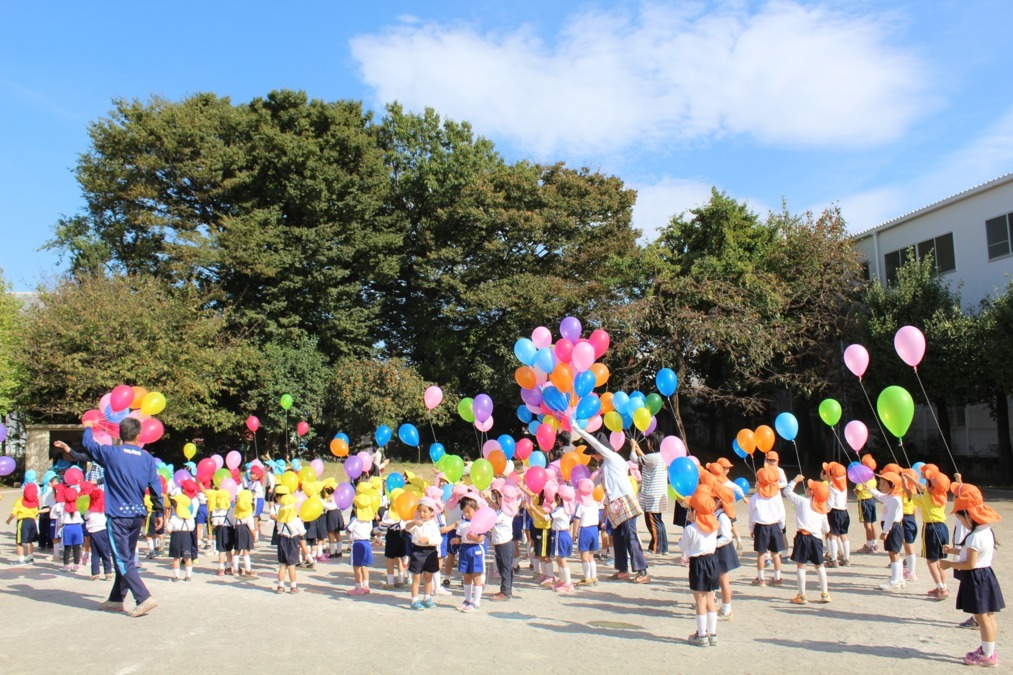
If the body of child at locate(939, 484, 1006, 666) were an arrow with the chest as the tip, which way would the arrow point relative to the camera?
to the viewer's left

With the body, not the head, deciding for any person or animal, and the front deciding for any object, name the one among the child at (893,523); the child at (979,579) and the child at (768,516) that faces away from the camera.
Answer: the child at (768,516)

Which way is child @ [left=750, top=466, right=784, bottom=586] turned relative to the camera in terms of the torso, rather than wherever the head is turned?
away from the camera

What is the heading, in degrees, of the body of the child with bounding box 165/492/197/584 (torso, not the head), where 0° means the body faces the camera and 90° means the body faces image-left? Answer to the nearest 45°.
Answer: approximately 180°

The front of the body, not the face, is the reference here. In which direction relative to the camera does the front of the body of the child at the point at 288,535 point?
away from the camera

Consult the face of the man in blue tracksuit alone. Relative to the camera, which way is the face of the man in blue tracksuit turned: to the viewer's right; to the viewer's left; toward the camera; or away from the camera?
away from the camera

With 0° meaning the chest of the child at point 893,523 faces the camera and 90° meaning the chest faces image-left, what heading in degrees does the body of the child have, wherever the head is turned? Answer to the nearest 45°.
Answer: approximately 90°
